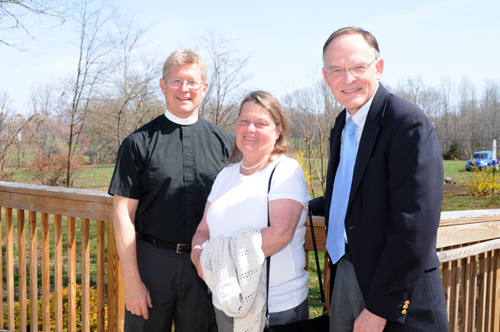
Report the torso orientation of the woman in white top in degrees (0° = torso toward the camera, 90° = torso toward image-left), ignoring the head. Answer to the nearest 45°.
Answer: approximately 45°

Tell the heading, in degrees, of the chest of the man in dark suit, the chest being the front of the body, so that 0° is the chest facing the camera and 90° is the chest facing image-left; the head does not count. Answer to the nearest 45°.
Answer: approximately 45°

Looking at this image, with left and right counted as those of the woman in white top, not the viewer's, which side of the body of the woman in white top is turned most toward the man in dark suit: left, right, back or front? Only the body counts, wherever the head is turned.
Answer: left

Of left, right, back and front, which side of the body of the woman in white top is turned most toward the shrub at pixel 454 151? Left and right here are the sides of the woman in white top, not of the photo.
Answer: back

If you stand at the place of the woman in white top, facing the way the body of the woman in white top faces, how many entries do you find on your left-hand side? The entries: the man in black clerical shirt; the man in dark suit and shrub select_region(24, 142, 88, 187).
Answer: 1

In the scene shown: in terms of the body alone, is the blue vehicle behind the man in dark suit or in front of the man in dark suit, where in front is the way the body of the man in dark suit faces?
behind

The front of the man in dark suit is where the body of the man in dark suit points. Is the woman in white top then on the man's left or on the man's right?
on the man's right

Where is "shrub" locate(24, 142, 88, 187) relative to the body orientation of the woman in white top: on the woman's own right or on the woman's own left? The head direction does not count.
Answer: on the woman's own right
